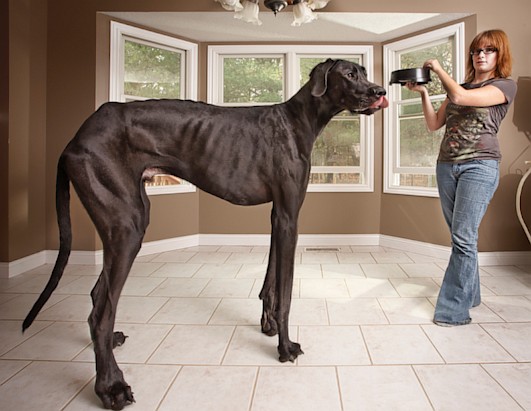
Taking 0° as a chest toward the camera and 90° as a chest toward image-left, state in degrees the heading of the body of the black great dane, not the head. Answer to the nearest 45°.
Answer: approximately 270°

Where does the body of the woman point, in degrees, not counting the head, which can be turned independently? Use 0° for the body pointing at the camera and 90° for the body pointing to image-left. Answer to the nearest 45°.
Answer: approximately 45°

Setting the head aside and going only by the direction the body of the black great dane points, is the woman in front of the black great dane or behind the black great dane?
in front

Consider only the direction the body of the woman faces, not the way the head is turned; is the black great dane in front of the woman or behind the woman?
in front

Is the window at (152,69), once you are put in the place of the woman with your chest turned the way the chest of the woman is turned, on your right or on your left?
on your right
